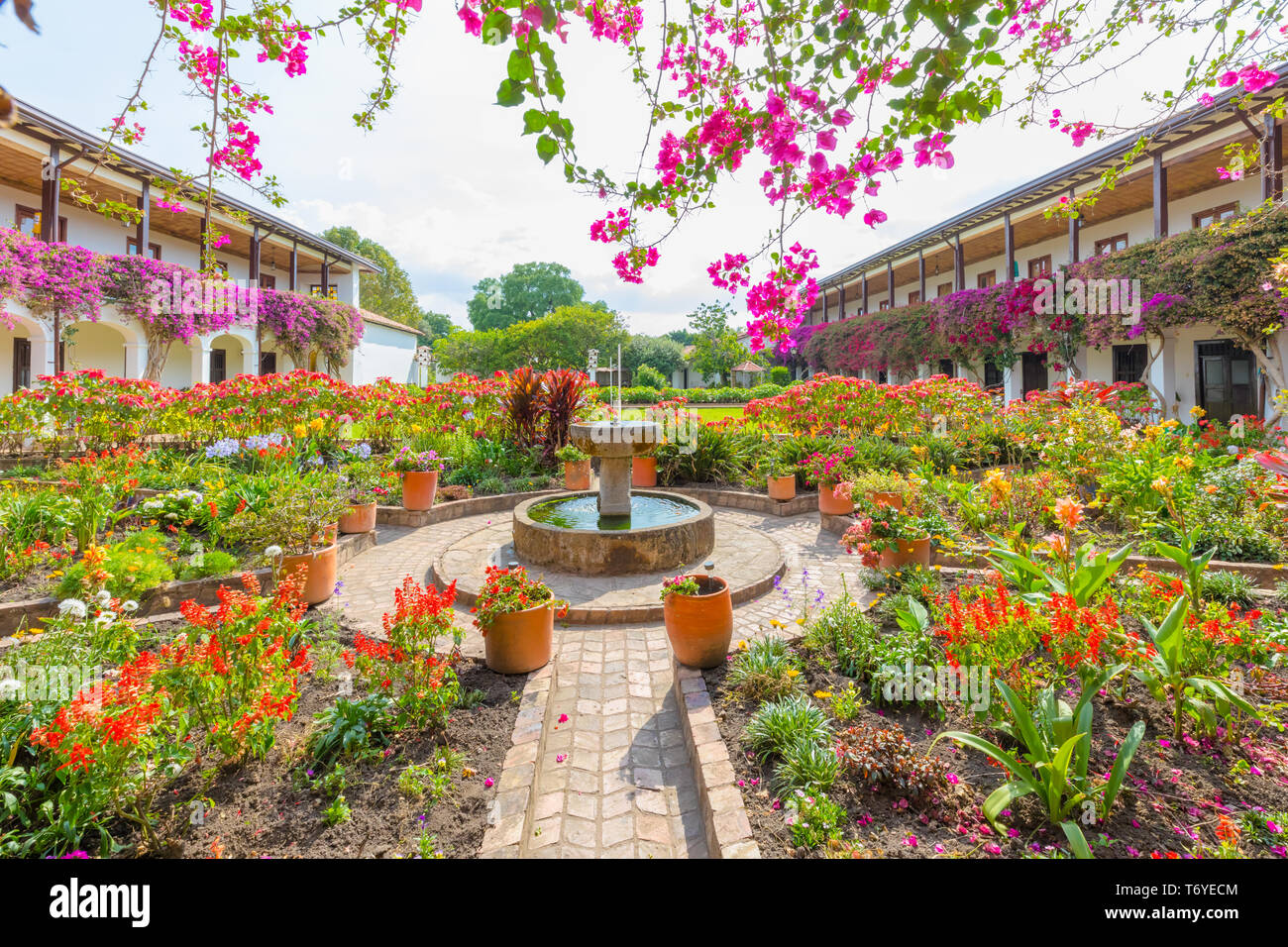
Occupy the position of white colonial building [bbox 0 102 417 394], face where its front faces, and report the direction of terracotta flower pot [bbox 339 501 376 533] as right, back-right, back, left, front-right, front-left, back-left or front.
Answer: front-right

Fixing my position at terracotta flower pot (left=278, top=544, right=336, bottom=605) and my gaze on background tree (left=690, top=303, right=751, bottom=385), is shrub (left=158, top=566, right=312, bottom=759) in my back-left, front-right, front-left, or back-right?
back-right

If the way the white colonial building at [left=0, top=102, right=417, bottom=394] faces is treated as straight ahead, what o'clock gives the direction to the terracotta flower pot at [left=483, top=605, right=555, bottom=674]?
The terracotta flower pot is roughly at 1 o'clock from the white colonial building.

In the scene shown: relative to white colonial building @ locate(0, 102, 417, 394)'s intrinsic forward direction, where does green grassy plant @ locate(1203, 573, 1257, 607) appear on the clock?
The green grassy plant is roughly at 1 o'clock from the white colonial building.

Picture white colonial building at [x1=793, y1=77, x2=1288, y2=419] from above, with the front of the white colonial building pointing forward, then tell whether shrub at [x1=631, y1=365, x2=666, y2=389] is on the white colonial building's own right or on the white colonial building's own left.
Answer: on the white colonial building's own right

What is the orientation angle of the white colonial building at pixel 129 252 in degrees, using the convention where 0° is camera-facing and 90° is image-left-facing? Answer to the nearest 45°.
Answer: approximately 315°

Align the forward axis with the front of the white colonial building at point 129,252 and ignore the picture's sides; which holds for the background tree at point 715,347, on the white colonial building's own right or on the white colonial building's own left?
on the white colonial building's own left

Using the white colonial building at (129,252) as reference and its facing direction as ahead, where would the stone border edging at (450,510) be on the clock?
The stone border edging is roughly at 1 o'clock from the white colonial building.

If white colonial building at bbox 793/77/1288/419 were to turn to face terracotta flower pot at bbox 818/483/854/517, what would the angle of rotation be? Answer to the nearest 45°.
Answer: approximately 45° to its left

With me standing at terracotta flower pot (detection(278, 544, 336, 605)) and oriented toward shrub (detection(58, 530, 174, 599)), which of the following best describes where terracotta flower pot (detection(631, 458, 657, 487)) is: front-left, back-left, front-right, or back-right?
back-right

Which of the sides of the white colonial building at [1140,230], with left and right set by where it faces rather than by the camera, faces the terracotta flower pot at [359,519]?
front

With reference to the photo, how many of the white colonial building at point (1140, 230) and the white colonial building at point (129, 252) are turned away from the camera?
0

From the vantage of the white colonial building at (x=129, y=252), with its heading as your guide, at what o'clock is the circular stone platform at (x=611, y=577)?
The circular stone platform is roughly at 1 o'clock from the white colonial building.

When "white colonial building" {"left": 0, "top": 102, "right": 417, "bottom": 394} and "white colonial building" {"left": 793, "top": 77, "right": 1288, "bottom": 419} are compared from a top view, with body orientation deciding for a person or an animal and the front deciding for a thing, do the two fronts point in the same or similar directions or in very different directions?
very different directions
